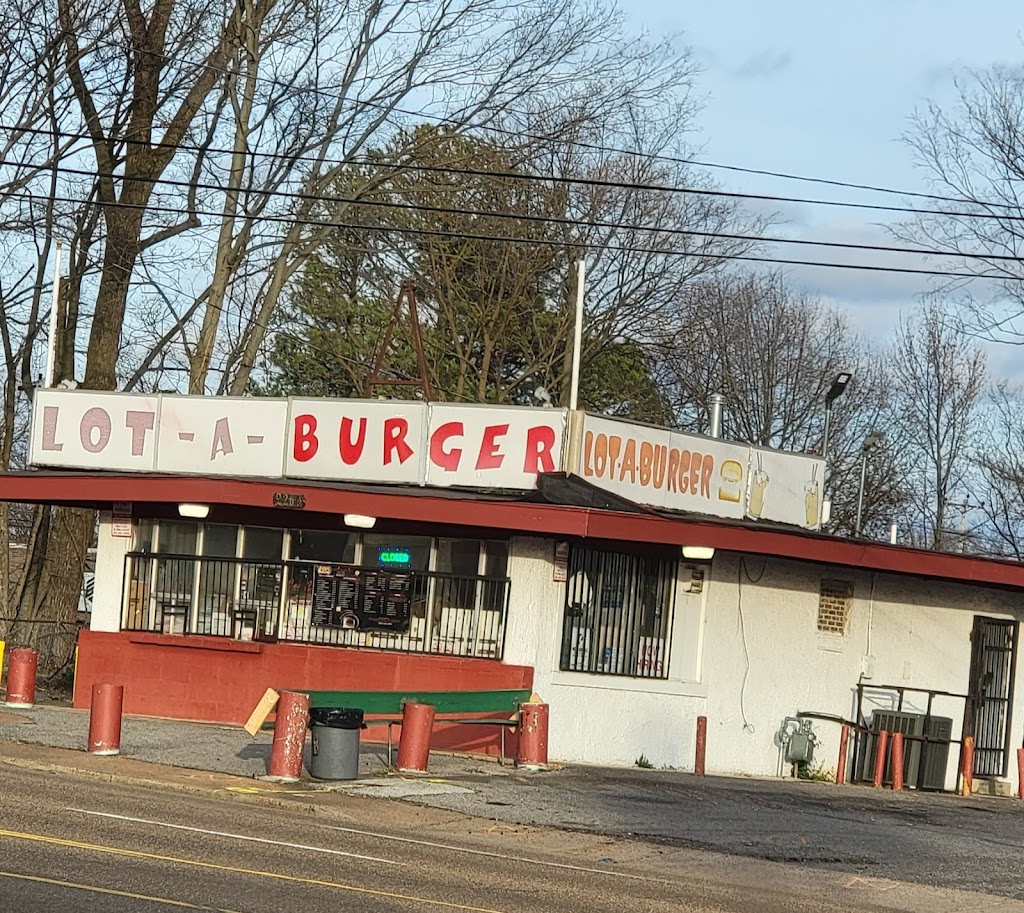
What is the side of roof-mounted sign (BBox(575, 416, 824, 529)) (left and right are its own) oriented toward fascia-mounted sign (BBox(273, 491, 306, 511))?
right

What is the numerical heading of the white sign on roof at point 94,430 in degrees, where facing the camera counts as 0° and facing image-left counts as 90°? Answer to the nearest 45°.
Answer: approximately 0°

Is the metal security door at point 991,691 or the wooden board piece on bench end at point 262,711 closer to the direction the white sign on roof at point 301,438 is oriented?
the wooden board piece on bench end

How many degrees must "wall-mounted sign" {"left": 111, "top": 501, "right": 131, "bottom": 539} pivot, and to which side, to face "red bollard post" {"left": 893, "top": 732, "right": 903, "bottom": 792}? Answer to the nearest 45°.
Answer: approximately 90° to its left

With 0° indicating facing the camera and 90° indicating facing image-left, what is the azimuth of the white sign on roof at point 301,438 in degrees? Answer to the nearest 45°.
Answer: approximately 0°

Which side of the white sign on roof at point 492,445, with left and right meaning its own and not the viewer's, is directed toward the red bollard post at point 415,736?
front
